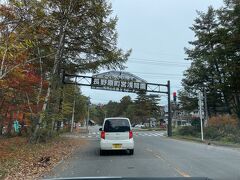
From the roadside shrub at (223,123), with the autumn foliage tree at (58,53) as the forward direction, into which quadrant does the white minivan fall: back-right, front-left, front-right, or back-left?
front-left

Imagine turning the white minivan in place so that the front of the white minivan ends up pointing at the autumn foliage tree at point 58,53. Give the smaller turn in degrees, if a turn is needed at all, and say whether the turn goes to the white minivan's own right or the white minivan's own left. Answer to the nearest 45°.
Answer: approximately 45° to the white minivan's own left

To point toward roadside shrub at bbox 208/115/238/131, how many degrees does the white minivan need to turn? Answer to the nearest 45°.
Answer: approximately 45° to its right

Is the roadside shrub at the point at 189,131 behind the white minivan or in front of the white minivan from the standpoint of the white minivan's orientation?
in front

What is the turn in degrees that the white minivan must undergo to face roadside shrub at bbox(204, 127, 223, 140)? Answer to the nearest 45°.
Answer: approximately 45° to its right

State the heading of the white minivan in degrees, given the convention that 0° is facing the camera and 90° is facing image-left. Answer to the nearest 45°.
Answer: approximately 180°

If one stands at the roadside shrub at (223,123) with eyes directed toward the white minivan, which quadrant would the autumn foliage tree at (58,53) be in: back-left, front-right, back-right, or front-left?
front-right
